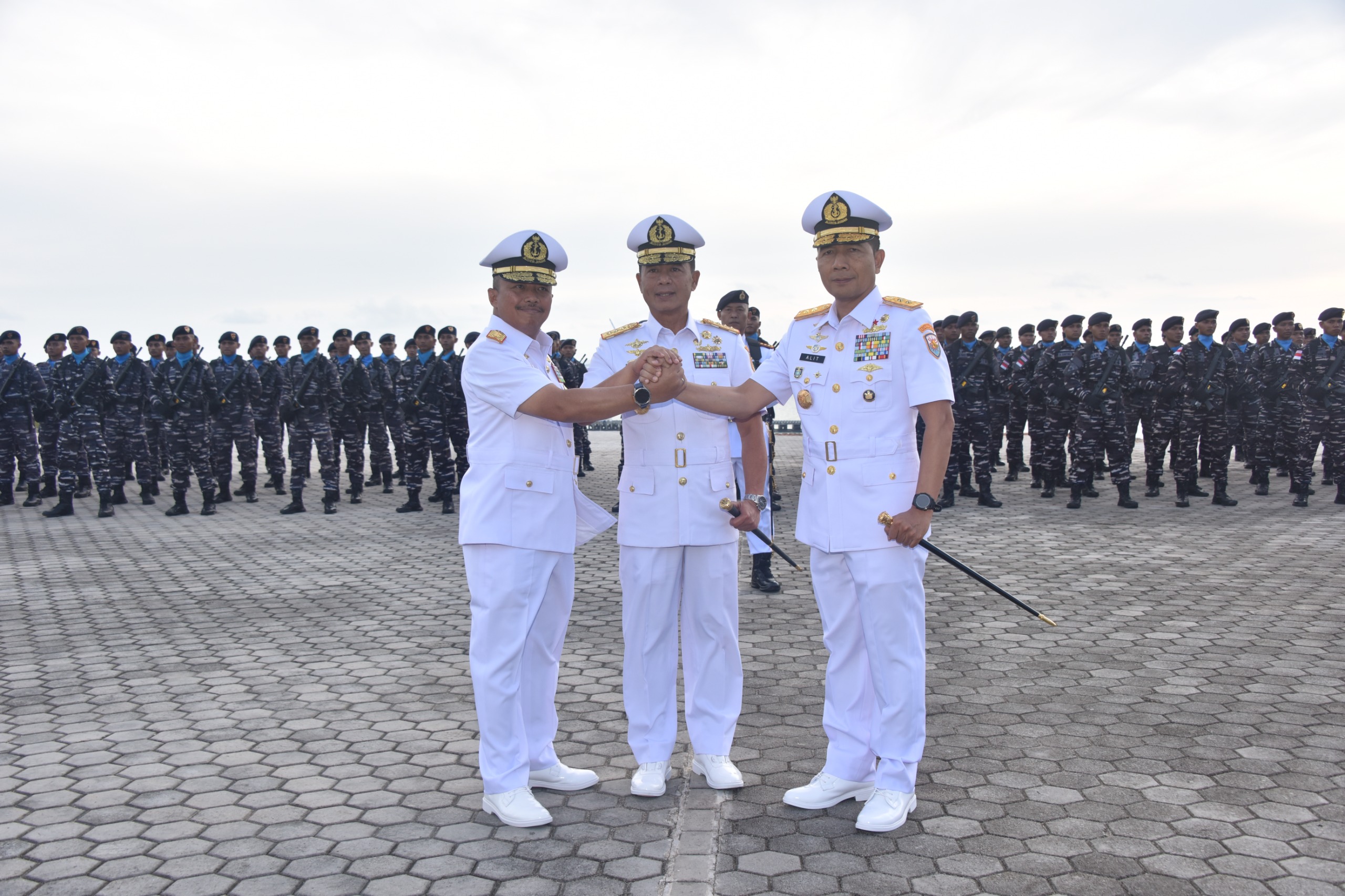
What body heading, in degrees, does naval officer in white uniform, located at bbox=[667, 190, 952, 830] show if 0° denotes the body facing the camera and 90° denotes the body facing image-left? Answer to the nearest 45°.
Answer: approximately 45°

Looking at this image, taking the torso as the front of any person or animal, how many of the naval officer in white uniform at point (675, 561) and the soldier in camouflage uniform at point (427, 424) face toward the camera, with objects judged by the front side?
2

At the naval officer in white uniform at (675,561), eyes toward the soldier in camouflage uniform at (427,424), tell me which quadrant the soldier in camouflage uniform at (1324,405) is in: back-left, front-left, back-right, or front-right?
front-right

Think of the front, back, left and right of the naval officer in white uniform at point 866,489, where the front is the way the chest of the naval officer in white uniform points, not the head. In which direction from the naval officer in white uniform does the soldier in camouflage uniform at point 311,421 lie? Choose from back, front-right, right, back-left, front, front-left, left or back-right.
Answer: right

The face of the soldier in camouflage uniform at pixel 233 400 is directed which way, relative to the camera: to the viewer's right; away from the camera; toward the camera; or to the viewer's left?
toward the camera

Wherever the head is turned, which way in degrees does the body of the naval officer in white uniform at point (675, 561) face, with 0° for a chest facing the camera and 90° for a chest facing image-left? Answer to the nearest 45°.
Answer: approximately 0°

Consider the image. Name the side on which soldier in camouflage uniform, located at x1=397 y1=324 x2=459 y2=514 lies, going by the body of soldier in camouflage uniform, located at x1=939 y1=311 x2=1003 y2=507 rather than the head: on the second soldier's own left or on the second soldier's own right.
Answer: on the second soldier's own right

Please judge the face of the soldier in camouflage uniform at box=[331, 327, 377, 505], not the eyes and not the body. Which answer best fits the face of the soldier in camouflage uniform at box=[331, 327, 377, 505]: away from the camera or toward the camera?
toward the camera

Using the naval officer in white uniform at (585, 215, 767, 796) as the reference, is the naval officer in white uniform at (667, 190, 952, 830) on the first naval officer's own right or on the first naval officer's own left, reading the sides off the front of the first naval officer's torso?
on the first naval officer's own left

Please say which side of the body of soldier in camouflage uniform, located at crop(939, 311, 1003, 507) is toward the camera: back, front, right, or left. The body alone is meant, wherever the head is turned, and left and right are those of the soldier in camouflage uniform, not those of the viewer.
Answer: front

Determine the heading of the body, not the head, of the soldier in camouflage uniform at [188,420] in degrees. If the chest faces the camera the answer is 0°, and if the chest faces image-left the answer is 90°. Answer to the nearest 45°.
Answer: approximately 0°

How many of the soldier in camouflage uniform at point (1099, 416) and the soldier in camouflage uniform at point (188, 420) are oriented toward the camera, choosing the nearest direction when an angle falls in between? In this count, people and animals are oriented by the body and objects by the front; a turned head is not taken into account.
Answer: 2

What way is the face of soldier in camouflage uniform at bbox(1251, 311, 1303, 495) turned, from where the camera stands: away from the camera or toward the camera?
toward the camera

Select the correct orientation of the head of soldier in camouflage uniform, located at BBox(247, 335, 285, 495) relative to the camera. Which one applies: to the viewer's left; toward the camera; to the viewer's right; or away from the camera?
toward the camera

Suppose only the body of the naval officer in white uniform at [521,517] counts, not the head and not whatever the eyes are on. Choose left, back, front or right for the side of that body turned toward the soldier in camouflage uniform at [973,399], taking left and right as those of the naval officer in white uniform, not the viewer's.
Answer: left

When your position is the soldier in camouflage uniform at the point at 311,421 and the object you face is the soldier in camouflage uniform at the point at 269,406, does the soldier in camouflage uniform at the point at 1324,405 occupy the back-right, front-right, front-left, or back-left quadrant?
back-right

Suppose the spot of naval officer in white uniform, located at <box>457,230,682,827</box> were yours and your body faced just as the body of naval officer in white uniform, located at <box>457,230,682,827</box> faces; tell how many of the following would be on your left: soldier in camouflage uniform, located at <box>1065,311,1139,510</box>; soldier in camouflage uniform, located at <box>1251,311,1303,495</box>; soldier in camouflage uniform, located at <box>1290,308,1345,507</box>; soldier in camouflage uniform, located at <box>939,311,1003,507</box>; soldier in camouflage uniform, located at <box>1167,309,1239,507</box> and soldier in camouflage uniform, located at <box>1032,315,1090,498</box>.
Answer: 6

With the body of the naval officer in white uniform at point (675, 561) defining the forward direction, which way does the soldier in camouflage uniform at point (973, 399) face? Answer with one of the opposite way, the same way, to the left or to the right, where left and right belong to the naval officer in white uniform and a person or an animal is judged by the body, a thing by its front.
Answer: the same way

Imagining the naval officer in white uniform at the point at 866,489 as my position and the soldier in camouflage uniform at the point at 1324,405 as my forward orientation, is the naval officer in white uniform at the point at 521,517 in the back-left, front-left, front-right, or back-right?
back-left

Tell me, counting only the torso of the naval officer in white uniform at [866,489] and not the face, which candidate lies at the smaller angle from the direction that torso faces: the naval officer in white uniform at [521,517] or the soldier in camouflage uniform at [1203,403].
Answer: the naval officer in white uniform

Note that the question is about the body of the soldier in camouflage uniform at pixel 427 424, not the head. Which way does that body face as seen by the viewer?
toward the camera

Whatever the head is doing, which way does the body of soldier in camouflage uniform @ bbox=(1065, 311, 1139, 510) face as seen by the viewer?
toward the camera
